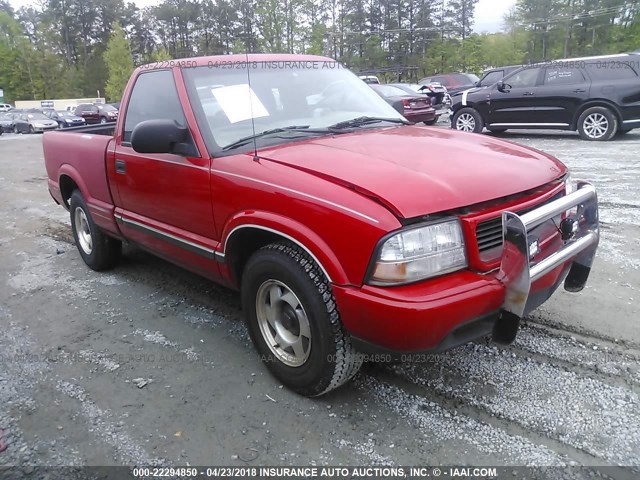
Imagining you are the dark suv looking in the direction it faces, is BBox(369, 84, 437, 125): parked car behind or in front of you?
in front

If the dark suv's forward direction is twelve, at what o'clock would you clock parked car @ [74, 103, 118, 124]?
The parked car is roughly at 1 o'clock from the dark suv.

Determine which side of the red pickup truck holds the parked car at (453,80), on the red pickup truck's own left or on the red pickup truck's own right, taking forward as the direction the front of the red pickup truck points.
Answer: on the red pickup truck's own left

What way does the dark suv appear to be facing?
to the viewer's left

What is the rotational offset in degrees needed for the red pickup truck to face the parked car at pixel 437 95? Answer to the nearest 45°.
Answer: approximately 135° to its left

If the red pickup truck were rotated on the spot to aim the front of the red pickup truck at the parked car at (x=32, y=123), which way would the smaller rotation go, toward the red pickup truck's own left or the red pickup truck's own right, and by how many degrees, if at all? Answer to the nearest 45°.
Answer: approximately 180°

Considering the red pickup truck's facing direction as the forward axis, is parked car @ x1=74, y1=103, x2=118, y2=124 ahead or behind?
behind

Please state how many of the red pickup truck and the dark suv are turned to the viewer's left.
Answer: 1
